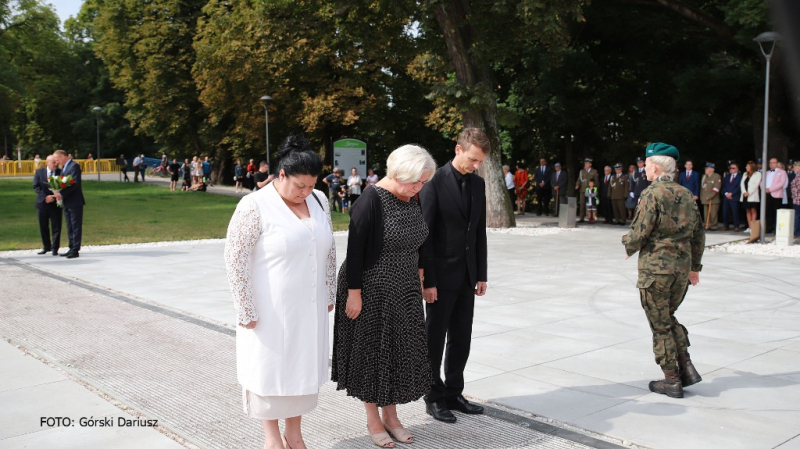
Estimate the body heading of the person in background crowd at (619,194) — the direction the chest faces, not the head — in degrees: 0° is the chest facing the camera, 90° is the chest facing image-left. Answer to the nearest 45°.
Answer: approximately 0°

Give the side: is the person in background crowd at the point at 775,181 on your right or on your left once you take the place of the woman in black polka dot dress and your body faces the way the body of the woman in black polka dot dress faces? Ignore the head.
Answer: on your left

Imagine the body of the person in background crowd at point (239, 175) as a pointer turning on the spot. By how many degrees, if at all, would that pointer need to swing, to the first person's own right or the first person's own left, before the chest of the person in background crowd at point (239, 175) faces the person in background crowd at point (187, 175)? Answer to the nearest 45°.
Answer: approximately 90° to the first person's own right

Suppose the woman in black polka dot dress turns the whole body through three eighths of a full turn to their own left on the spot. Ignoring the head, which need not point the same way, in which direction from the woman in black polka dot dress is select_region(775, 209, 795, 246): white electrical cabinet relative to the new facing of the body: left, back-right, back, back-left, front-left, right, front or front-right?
front-right

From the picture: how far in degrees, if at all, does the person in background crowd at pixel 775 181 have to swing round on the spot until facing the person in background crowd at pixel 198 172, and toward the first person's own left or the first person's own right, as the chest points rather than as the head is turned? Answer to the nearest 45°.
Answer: approximately 45° to the first person's own right

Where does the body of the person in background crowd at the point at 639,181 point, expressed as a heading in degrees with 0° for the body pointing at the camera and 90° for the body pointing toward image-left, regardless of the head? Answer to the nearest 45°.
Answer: approximately 0°

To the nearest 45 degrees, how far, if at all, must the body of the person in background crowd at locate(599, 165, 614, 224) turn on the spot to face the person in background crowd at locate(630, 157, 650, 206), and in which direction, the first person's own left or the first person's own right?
approximately 45° to the first person's own left

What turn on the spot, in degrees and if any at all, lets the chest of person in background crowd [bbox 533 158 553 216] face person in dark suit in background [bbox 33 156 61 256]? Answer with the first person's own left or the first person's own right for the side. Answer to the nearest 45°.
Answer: approximately 45° to the first person's own right

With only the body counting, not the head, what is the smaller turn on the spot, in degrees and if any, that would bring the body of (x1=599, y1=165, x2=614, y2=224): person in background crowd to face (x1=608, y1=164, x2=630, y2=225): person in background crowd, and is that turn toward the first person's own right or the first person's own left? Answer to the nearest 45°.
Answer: approximately 45° to the first person's own left
